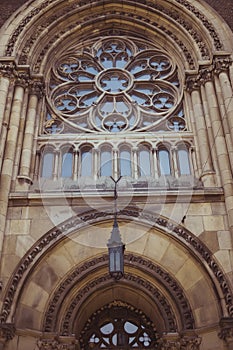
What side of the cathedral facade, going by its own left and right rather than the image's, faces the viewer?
front
